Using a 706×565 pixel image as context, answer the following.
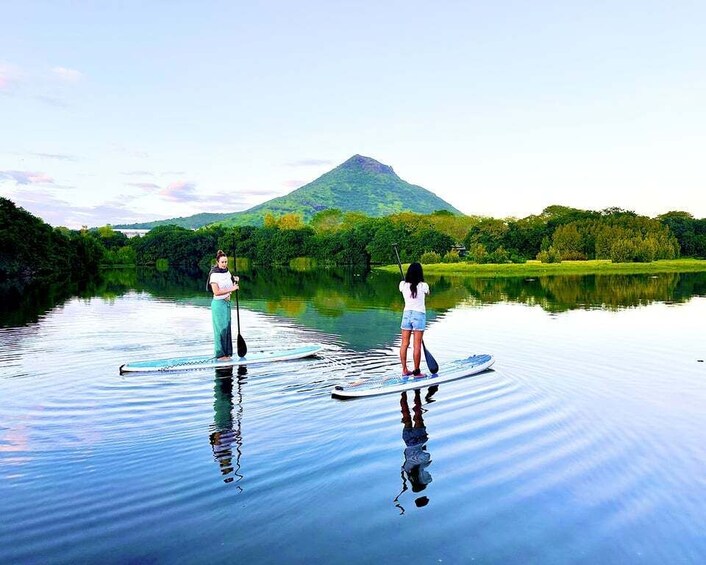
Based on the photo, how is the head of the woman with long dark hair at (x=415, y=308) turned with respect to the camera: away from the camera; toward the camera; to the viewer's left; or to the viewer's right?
away from the camera

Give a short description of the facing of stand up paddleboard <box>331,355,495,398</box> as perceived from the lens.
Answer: facing away from the viewer and to the right of the viewer

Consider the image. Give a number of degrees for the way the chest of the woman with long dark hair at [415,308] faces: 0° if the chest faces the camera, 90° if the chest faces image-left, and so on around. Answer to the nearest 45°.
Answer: approximately 180°

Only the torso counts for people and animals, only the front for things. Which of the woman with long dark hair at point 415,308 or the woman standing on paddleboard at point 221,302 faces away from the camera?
the woman with long dark hair

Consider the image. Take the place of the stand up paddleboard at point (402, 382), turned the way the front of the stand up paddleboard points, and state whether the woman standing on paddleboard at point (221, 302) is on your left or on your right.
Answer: on your left

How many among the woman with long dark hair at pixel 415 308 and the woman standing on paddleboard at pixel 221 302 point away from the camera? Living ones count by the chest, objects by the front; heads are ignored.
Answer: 1

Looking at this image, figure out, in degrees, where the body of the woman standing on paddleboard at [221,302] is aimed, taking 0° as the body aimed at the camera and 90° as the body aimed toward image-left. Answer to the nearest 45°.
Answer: approximately 315°
